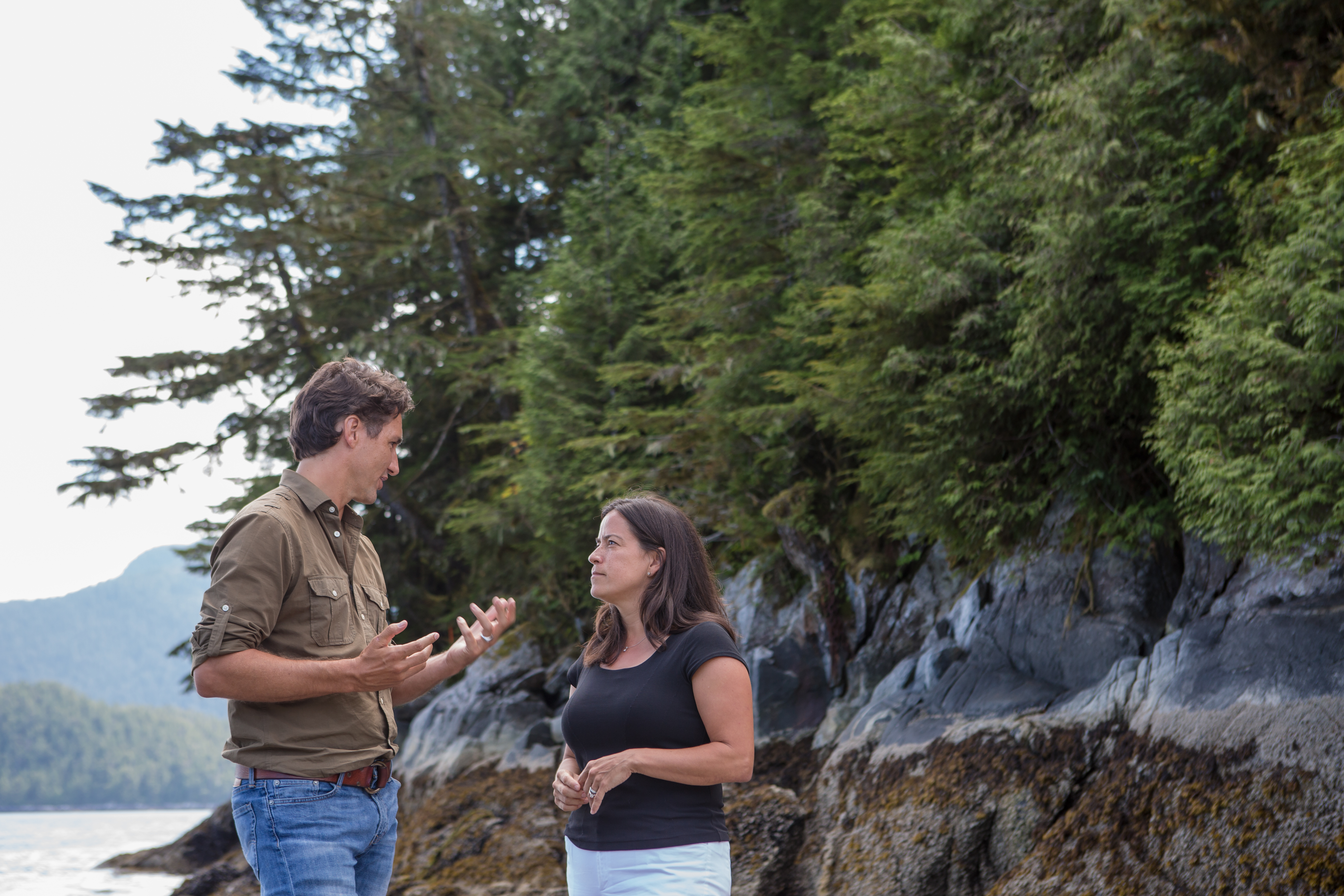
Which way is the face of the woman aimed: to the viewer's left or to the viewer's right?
to the viewer's left

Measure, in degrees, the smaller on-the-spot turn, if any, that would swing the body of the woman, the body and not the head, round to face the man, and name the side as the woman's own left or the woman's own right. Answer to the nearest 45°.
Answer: approximately 45° to the woman's own right

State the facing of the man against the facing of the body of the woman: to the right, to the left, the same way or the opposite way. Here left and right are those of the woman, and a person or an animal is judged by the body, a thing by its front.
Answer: to the left

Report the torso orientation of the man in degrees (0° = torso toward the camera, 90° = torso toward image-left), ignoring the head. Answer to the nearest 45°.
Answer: approximately 315°

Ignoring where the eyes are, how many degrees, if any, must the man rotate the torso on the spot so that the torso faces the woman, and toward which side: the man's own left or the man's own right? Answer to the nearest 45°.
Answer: approximately 45° to the man's own left

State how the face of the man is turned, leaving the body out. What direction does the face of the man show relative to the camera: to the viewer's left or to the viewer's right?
to the viewer's right

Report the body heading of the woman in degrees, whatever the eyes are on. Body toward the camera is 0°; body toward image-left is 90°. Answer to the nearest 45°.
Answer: approximately 45°
